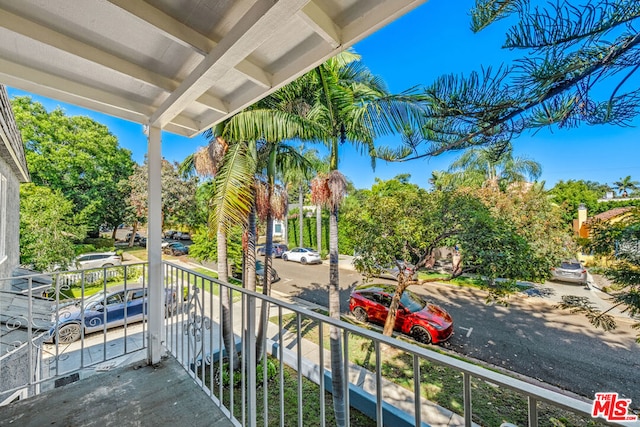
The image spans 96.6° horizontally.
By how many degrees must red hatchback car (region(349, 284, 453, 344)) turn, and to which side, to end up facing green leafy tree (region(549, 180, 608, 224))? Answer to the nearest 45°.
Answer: approximately 90° to its left

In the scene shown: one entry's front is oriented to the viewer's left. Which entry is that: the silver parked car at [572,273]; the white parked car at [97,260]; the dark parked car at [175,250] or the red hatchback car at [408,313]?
the white parked car

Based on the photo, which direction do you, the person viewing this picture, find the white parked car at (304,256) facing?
facing away from the viewer and to the left of the viewer

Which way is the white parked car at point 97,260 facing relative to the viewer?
to the viewer's left

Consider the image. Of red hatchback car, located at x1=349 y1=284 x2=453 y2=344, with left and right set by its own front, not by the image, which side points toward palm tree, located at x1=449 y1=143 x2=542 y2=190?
left

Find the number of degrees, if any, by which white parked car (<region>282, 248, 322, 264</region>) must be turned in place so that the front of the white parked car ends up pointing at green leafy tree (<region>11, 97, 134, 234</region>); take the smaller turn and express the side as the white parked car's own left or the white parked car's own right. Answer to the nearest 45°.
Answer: approximately 45° to the white parked car's own left

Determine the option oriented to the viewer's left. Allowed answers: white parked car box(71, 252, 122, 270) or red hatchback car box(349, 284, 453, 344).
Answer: the white parked car
